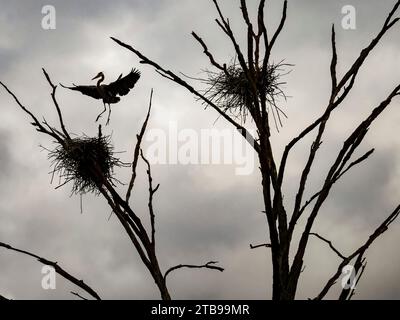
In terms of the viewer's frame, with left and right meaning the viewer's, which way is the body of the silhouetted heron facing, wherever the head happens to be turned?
facing the viewer and to the left of the viewer
